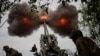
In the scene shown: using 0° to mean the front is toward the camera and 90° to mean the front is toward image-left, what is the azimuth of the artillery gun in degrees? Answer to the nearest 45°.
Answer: approximately 180°

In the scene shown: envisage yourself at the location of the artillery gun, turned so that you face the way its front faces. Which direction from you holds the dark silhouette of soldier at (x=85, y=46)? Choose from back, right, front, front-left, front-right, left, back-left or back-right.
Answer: back
